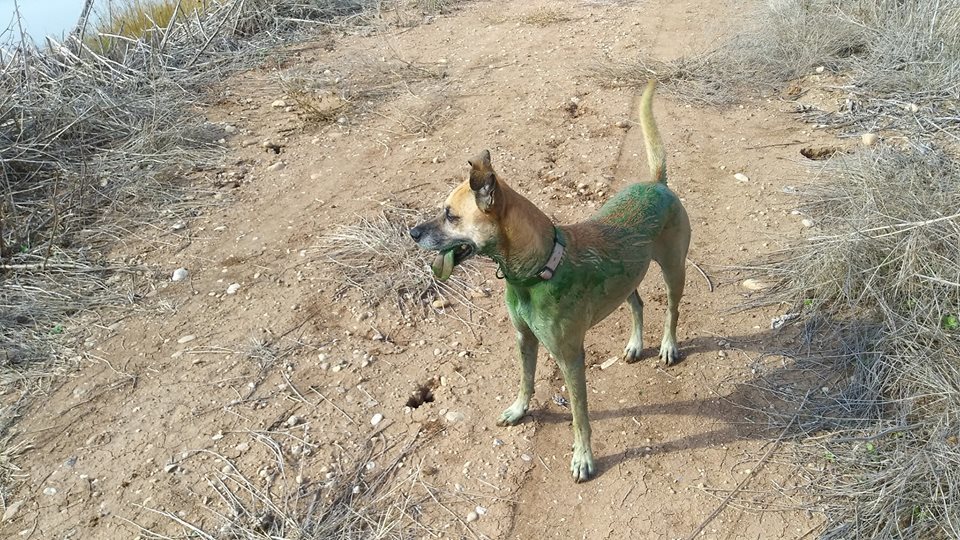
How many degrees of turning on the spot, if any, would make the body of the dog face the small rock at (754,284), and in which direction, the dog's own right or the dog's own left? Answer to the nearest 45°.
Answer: approximately 180°

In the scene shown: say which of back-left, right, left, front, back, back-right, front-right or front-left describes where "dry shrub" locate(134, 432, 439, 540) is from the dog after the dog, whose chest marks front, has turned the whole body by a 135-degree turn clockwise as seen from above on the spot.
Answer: left

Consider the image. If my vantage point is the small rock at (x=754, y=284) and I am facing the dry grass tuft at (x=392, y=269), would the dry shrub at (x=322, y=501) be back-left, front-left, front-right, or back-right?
front-left

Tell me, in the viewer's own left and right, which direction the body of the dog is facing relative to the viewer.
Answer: facing the viewer and to the left of the viewer

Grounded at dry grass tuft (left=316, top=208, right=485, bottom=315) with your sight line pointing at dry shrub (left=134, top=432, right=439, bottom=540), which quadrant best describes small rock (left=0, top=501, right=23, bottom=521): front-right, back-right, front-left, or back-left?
front-right

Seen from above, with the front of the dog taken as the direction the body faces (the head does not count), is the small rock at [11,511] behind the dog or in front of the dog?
in front

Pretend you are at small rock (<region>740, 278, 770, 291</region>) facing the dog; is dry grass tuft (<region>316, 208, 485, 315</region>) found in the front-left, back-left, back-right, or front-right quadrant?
front-right

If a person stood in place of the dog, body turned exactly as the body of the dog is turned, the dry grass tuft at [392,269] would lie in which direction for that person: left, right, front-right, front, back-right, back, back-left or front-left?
right
